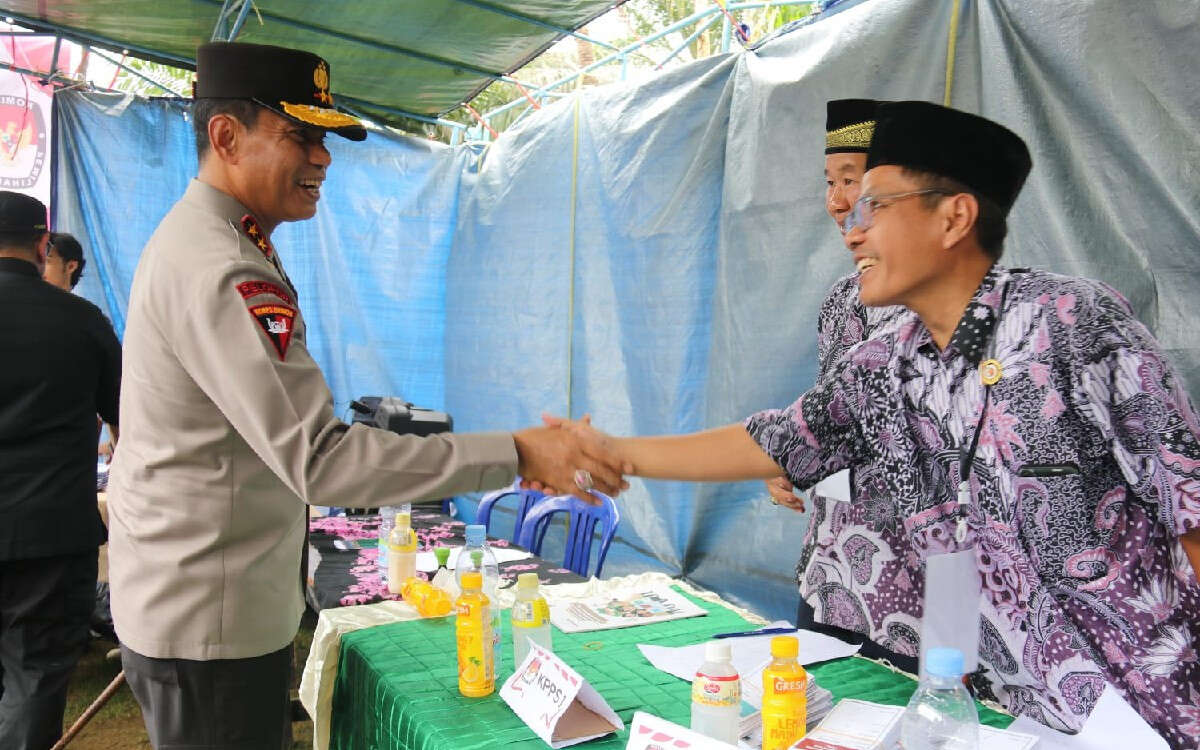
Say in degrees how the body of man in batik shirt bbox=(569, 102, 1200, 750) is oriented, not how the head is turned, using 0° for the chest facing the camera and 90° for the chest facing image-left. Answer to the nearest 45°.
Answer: approximately 45°

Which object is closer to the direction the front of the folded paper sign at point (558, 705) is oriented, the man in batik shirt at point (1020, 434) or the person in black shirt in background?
the person in black shirt in background

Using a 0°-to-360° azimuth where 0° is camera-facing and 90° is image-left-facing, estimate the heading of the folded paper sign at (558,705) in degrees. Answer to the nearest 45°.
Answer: approximately 45°

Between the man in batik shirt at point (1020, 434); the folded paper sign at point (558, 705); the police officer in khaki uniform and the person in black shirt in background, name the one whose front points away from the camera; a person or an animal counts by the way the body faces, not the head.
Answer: the person in black shirt in background

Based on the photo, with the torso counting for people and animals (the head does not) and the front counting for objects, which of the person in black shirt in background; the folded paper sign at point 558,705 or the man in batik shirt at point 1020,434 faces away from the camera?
the person in black shirt in background

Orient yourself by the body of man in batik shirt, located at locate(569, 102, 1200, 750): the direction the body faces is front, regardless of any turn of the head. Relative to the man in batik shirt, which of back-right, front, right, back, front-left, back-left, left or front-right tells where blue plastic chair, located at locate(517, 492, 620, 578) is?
right

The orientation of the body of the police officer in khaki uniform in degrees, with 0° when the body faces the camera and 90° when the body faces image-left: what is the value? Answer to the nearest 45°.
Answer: approximately 270°

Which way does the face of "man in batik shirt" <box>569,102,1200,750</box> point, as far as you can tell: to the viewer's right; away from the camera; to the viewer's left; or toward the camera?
to the viewer's left

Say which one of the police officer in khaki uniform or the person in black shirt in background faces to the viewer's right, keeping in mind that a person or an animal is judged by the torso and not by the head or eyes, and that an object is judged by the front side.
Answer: the police officer in khaki uniform

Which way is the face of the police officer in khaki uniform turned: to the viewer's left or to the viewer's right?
to the viewer's right

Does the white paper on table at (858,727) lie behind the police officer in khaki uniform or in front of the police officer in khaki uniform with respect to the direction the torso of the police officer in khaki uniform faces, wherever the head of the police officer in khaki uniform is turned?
in front
